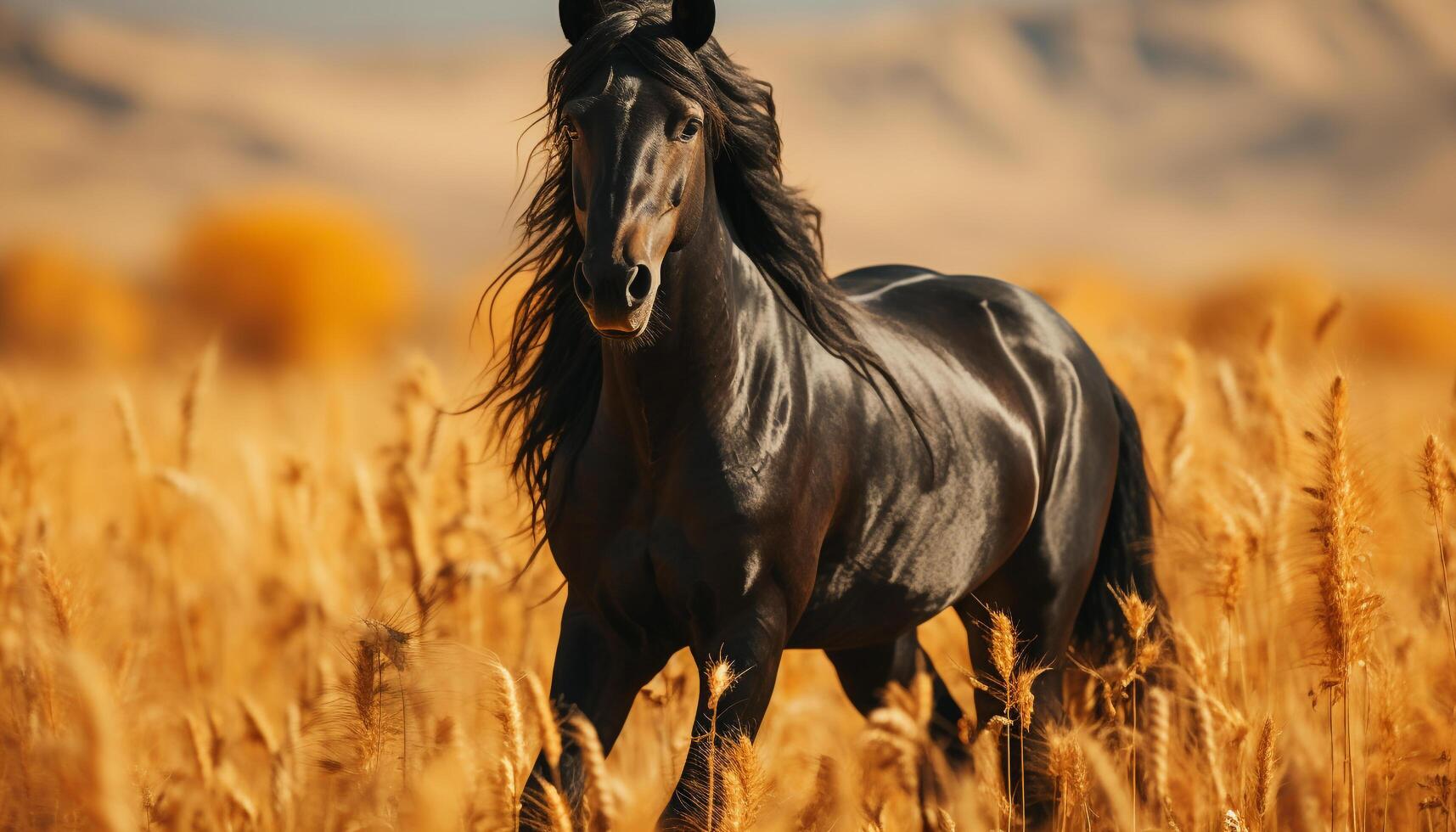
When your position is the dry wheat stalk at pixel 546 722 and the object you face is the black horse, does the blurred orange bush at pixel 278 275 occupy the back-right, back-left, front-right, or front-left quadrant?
front-left

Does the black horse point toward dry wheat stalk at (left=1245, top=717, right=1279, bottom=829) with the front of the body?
no

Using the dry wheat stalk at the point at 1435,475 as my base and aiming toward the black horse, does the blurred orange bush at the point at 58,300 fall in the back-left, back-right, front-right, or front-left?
front-right

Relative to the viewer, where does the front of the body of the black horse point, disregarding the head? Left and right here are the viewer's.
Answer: facing the viewer and to the left of the viewer

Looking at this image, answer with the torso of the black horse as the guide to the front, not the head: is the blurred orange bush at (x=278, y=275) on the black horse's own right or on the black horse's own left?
on the black horse's own right

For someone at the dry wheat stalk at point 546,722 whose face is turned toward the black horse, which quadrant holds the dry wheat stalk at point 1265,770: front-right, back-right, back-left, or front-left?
front-right

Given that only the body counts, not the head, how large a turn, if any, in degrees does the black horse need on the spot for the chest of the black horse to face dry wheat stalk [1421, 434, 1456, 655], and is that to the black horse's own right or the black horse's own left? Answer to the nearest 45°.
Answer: approximately 135° to the black horse's own left

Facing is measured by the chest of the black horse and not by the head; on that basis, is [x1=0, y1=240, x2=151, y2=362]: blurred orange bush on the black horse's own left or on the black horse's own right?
on the black horse's own right

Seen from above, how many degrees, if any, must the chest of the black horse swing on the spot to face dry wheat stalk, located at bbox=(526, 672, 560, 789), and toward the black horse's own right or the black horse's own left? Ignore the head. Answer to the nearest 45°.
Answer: approximately 45° to the black horse's own left
